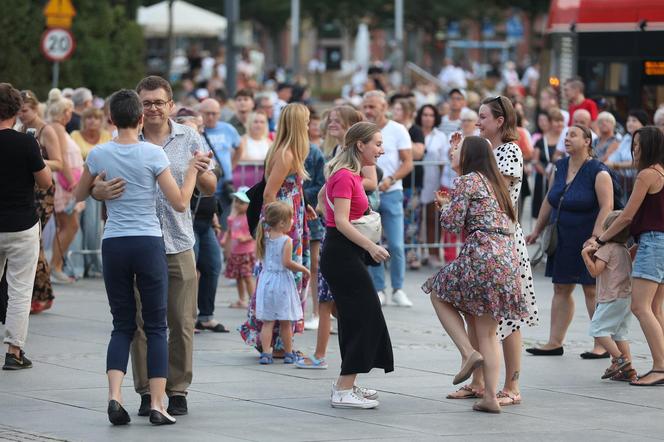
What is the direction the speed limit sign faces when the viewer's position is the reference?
facing the viewer

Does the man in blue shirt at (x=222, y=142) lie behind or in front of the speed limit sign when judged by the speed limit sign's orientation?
in front

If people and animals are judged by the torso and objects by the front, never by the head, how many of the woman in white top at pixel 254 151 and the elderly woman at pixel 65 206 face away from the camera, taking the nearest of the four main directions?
0

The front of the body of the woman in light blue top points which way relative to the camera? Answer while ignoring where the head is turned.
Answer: away from the camera

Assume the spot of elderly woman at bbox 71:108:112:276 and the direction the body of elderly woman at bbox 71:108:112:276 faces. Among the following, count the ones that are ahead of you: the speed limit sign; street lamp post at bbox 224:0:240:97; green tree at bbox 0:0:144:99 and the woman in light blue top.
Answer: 1

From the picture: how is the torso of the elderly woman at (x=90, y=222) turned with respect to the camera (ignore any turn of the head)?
toward the camera

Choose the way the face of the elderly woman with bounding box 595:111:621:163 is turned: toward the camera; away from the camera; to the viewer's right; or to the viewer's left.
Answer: toward the camera

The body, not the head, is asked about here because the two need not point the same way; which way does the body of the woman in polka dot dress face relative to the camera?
to the viewer's left

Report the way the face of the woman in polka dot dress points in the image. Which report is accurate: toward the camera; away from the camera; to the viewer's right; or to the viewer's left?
to the viewer's left

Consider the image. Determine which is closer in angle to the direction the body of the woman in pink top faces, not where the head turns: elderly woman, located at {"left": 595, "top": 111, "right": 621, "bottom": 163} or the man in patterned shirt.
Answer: the elderly woman

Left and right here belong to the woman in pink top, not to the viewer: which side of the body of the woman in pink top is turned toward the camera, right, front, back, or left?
right

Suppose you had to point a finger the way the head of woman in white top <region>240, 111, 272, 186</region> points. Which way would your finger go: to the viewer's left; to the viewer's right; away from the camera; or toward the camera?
toward the camera

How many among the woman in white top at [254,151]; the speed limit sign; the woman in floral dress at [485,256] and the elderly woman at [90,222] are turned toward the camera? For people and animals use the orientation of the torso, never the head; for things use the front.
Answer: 3

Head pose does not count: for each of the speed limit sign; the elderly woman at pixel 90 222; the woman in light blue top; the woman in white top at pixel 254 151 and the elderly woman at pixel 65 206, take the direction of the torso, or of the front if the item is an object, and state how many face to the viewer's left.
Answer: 0

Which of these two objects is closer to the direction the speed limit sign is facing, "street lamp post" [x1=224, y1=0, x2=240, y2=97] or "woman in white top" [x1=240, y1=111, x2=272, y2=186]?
the woman in white top
